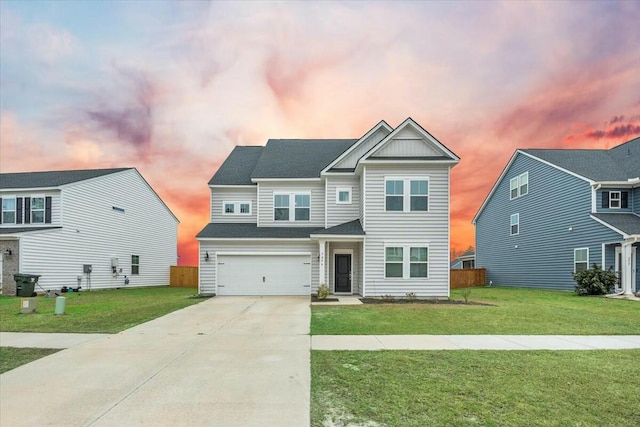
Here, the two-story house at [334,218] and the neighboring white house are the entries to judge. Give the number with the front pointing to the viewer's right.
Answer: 0

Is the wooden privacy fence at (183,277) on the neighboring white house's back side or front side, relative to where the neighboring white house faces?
on the back side

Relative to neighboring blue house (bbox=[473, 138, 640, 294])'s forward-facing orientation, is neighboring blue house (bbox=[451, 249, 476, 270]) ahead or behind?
behind

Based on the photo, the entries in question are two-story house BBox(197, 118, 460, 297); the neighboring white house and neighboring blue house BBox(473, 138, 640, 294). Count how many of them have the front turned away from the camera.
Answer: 0

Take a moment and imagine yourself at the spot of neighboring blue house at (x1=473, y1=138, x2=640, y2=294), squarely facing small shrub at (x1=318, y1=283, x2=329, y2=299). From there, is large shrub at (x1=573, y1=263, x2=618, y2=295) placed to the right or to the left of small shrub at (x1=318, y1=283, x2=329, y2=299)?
left

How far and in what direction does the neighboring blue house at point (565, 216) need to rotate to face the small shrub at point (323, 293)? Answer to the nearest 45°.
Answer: approximately 90° to its right

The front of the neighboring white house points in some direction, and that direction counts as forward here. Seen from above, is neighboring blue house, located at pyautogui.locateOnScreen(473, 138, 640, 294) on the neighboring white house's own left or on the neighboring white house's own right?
on the neighboring white house's own left

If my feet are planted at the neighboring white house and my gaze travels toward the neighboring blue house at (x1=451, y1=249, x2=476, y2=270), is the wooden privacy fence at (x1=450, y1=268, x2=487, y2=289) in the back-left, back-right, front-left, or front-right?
front-right

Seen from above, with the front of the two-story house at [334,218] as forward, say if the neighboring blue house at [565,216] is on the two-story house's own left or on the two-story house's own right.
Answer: on the two-story house's own left

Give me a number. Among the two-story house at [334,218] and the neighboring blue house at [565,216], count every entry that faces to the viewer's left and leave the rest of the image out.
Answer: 0

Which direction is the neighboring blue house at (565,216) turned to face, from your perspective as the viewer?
facing the viewer and to the right of the viewer

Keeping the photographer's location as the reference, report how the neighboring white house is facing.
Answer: facing the viewer and to the left of the viewer

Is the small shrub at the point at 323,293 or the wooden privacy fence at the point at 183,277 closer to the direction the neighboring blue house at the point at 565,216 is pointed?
the small shrub

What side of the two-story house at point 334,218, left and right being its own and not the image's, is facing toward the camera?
front
